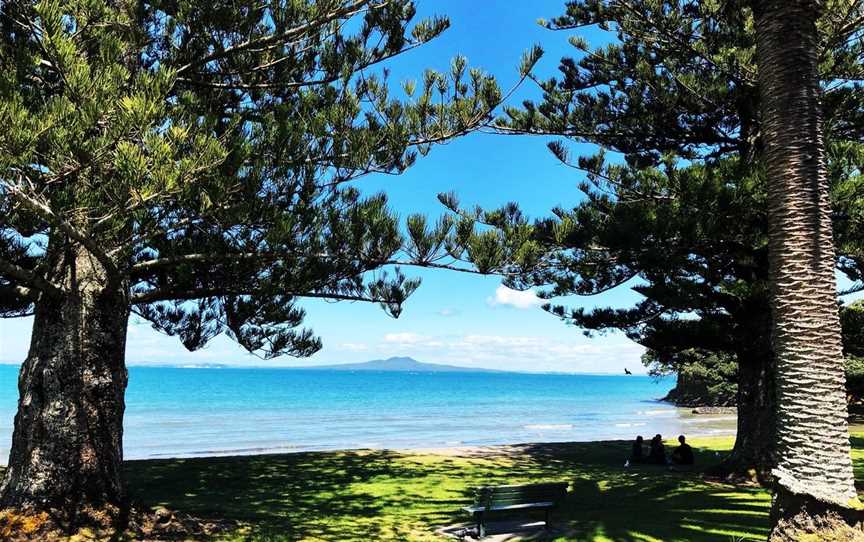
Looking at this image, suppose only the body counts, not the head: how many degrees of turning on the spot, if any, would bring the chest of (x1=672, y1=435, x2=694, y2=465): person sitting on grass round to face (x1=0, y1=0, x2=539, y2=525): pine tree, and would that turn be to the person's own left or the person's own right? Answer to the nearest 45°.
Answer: approximately 135° to the person's own left

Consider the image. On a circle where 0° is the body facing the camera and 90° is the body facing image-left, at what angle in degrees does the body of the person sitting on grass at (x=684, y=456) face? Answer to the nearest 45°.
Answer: approximately 180°

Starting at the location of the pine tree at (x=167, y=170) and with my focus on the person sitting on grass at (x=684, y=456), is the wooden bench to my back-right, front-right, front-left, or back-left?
front-right

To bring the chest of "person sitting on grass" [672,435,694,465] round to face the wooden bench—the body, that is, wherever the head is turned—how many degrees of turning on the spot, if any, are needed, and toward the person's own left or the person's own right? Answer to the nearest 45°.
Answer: approximately 180°
